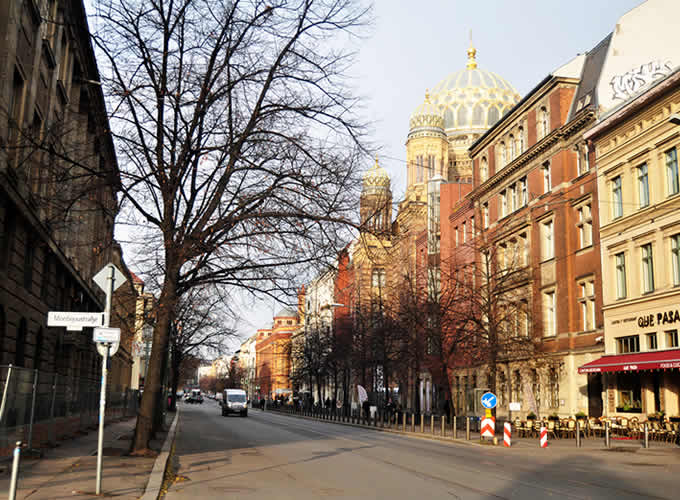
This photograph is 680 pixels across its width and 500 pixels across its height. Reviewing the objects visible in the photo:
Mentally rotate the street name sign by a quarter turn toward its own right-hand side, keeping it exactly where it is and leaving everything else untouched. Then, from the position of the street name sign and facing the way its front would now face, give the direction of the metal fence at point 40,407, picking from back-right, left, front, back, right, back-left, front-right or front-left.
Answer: right

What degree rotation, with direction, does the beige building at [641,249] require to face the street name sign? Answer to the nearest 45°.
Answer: approximately 45° to its left

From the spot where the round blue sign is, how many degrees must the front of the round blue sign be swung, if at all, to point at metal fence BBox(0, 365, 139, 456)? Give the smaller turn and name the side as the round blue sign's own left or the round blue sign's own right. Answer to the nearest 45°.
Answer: approximately 45° to the round blue sign's own right

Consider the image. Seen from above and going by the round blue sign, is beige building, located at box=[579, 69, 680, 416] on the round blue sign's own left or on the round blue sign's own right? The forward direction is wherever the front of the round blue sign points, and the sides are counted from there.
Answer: on the round blue sign's own left

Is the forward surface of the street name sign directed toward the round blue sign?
no

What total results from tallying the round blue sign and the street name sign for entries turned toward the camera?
2

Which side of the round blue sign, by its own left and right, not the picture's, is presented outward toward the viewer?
front

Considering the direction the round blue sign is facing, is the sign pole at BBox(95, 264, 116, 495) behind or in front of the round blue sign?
in front

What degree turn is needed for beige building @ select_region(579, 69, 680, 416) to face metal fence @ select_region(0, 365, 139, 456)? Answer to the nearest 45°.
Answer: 0° — it already faces it

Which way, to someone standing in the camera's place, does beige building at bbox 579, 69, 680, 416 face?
facing the viewer and to the left of the viewer

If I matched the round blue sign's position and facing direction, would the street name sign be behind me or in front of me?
in front

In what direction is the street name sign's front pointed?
toward the camera
